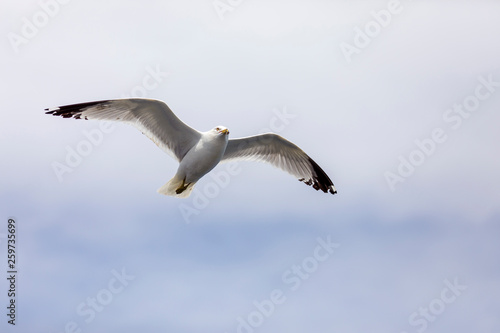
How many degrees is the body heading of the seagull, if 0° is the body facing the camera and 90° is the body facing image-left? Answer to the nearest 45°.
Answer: approximately 315°
